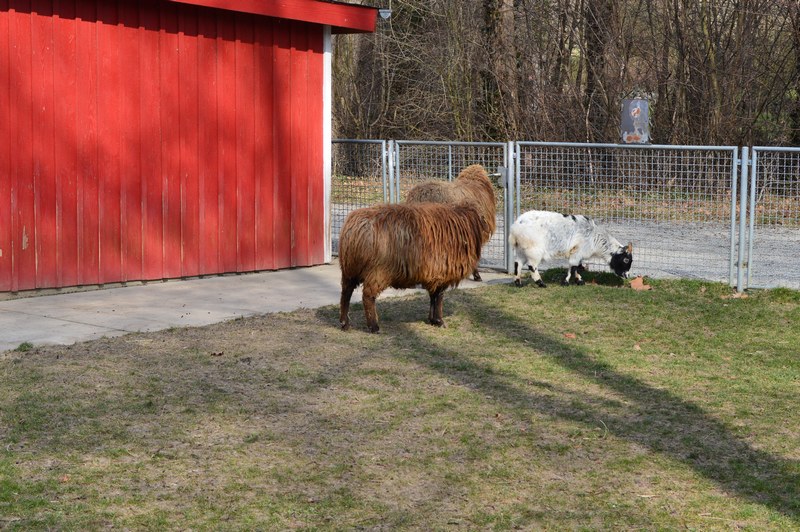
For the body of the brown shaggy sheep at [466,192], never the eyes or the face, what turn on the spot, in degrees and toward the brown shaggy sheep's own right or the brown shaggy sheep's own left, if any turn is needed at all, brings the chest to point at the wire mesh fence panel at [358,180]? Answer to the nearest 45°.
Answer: approximately 135° to the brown shaggy sheep's own left

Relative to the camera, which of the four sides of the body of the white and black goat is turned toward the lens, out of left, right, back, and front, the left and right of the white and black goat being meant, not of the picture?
right

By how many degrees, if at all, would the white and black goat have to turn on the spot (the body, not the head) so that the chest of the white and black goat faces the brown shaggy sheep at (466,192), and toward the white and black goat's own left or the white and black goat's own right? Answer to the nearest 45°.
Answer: approximately 180°

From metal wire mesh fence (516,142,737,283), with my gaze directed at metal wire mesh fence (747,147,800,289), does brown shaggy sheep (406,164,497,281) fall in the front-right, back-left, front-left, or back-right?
back-right

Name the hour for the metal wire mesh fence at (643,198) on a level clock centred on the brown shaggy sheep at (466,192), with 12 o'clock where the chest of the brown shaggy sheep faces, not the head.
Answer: The metal wire mesh fence is roughly at 11 o'clock from the brown shaggy sheep.

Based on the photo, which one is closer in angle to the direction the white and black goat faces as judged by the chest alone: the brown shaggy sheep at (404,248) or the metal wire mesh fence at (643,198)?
the metal wire mesh fence

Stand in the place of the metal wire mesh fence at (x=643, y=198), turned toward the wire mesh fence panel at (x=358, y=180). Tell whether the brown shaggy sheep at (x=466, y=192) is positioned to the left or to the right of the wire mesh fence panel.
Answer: left

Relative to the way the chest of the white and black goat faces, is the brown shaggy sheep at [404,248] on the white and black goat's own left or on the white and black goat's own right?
on the white and black goat's own right

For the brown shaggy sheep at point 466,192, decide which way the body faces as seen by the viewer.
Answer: to the viewer's right

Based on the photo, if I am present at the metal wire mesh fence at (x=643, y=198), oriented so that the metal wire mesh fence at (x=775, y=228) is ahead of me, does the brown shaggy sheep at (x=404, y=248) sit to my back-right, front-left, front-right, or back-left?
back-right
